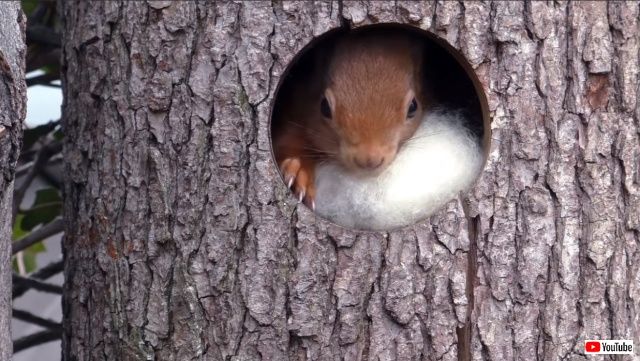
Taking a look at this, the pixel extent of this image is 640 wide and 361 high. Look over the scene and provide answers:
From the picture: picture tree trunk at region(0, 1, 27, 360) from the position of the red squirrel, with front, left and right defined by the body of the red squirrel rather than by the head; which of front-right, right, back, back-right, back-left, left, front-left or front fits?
front-right

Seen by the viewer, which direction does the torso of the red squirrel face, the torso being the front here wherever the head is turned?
toward the camera
